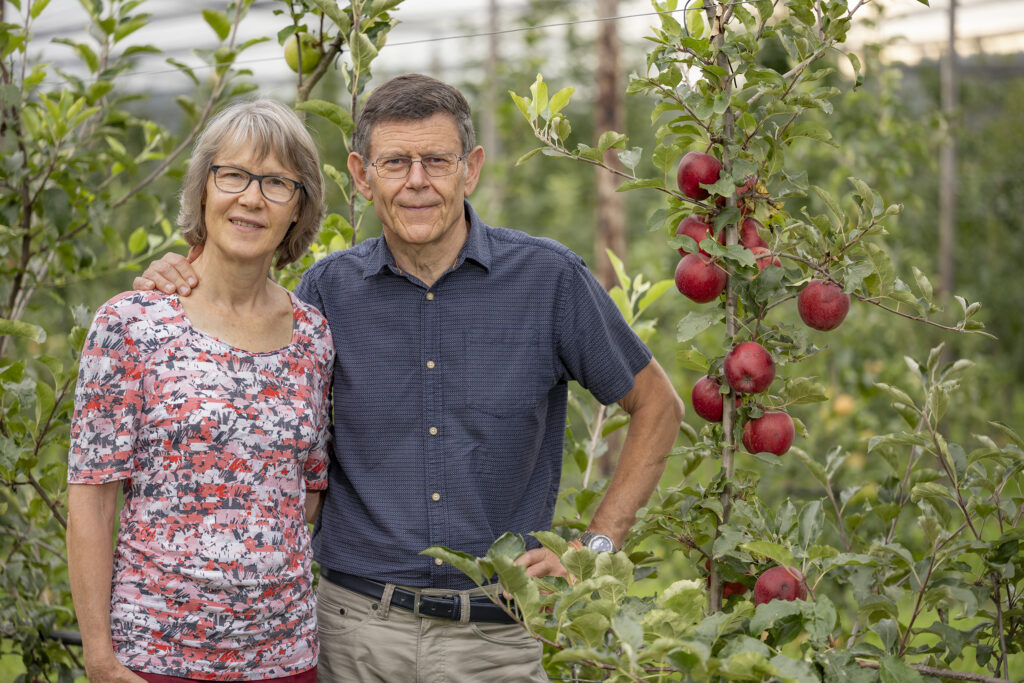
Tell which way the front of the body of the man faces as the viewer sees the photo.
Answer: toward the camera
